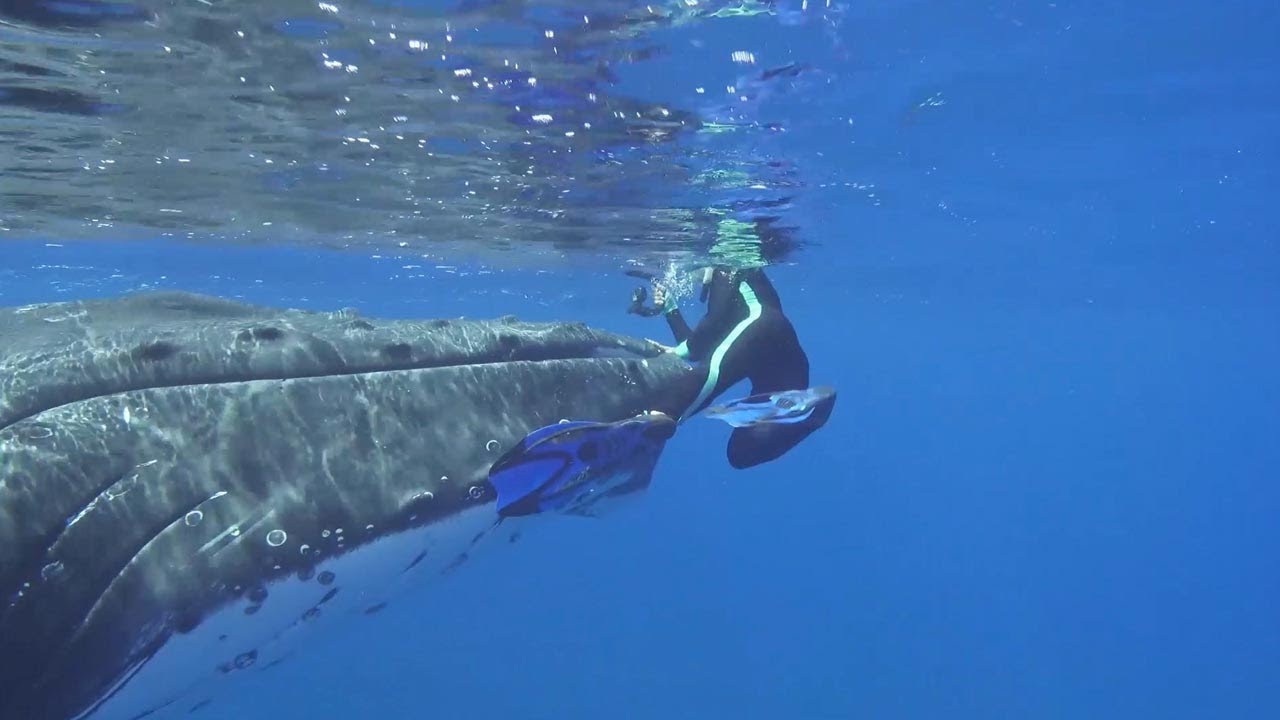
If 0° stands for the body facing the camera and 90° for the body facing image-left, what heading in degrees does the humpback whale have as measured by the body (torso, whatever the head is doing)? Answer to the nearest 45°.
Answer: approximately 270°
